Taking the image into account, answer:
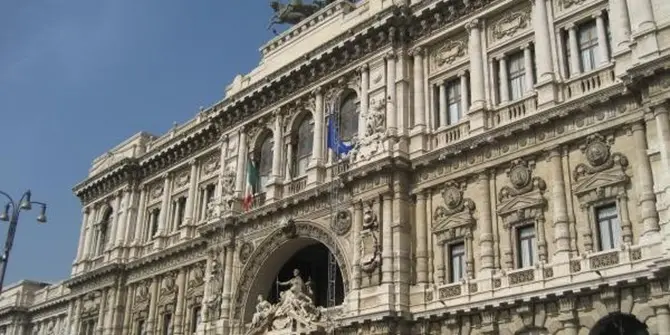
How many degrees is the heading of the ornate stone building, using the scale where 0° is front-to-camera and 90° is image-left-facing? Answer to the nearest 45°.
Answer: approximately 45°
